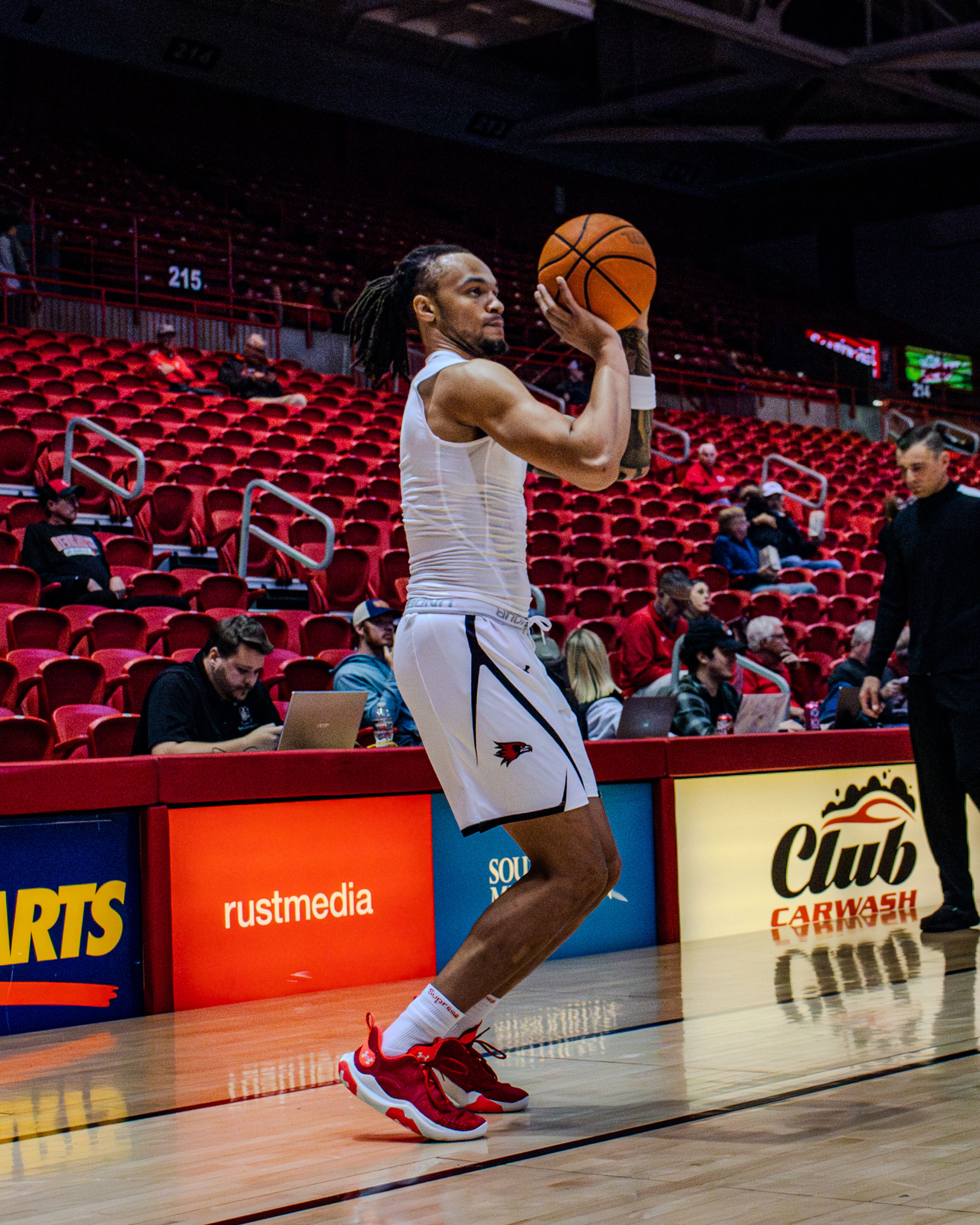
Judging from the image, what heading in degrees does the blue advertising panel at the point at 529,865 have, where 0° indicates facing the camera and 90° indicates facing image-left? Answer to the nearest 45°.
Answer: approximately 315°

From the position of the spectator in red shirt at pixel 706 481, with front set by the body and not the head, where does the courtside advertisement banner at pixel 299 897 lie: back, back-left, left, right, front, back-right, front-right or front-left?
front-right

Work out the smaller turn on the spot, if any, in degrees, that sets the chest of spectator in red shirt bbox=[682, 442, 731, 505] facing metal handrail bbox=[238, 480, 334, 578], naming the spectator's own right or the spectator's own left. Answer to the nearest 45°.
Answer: approximately 45° to the spectator's own right

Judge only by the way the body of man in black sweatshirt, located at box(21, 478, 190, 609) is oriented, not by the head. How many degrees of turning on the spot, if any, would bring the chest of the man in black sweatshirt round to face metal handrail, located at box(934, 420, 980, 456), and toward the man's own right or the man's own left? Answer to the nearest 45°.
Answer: approximately 90° to the man's own left

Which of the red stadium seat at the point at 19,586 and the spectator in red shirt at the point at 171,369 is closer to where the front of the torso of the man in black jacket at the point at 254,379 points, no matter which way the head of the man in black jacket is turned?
the red stadium seat

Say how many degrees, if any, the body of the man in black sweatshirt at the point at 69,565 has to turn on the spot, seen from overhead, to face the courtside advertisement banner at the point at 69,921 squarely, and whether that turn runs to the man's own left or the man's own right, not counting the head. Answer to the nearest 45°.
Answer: approximately 45° to the man's own right

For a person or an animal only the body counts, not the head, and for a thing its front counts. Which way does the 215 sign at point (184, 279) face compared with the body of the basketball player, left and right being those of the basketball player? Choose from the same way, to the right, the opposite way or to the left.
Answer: to the right

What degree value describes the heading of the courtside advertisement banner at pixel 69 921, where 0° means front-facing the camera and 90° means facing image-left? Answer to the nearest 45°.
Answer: approximately 0°

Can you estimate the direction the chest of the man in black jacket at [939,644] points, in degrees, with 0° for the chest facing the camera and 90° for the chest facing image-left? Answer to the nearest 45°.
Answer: approximately 45°

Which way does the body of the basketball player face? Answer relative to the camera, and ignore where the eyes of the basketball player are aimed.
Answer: to the viewer's right

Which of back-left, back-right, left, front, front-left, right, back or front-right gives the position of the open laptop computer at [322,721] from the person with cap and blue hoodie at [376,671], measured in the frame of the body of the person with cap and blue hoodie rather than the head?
front-right

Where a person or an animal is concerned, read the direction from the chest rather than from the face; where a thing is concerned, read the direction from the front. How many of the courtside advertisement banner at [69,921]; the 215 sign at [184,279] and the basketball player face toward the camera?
2
